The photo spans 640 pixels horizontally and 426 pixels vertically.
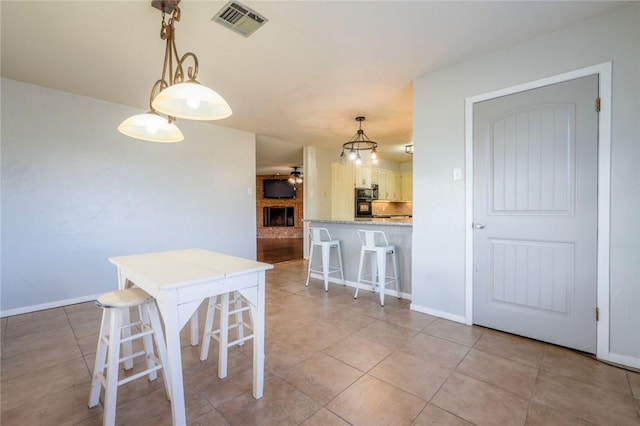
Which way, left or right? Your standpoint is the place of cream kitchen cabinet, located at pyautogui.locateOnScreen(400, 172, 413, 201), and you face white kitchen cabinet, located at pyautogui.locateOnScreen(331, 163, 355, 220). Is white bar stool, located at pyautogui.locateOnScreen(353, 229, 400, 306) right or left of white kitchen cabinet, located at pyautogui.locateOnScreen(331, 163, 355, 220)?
left

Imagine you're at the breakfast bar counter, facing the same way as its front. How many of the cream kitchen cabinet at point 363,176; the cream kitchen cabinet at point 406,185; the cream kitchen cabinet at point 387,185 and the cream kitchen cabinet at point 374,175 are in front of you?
0

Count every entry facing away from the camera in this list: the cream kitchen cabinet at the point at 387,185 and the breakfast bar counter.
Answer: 0

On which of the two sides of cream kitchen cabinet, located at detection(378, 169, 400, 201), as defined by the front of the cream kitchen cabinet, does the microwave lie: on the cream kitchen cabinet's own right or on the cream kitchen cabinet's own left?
on the cream kitchen cabinet's own right

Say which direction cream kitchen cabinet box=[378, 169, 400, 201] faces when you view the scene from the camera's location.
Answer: facing the viewer and to the right of the viewer

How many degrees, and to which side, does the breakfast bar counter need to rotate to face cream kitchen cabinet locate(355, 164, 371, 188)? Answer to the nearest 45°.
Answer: approximately 135° to its right

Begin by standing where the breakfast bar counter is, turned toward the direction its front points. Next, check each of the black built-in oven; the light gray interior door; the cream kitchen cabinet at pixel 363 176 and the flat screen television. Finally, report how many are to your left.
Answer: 1

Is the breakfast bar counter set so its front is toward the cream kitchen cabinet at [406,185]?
no

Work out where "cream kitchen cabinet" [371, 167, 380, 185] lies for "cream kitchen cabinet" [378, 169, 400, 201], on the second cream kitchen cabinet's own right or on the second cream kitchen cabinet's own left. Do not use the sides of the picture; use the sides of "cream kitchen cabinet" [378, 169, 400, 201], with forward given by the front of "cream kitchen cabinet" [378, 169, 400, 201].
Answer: on the second cream kitchen cabinet's own right

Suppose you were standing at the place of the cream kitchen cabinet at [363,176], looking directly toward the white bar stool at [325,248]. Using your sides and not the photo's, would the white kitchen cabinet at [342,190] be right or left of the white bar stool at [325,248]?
right

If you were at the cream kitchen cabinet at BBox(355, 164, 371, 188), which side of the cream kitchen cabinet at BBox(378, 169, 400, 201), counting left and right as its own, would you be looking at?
right

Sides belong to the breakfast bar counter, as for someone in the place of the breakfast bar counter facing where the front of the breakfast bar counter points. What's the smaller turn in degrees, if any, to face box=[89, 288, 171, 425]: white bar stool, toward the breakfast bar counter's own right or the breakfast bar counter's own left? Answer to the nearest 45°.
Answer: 0° — it already faces it

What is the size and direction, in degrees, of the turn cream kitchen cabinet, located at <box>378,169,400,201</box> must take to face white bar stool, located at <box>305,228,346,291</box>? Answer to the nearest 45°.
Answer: approximately 45° to its right

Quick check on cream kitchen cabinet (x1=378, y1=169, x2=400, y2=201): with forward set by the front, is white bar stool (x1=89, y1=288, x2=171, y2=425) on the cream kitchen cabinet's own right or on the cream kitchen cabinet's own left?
on the cream kitchen cabinet's own right

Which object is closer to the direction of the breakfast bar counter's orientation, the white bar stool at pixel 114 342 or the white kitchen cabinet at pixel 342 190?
the white bar stool

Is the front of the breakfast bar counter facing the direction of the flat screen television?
no

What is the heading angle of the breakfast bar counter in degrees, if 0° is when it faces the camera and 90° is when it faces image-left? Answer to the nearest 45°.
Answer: approximately 45°

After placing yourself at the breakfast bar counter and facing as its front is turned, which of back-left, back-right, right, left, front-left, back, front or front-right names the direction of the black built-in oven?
back-right
